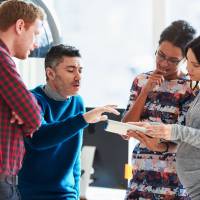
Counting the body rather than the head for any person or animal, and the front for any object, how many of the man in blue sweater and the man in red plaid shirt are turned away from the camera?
0

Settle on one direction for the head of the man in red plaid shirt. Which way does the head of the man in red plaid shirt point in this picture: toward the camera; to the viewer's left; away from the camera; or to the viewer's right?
to the viewer's right

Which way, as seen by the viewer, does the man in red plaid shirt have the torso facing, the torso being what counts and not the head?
to the viewer's right

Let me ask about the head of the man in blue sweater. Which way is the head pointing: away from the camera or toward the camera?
toward the camera
